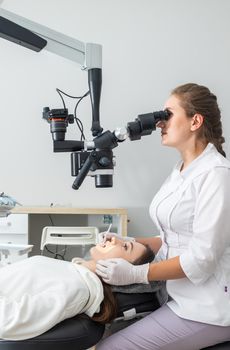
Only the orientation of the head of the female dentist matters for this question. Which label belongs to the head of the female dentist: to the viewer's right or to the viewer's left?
to the viewer's left

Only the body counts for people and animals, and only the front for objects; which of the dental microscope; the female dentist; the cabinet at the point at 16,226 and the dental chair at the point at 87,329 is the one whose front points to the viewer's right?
the dental microscope

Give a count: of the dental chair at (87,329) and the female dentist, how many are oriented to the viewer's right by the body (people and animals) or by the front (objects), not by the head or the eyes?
0

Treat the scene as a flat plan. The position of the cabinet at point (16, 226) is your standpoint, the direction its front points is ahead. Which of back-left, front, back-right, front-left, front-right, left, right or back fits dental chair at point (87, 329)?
front

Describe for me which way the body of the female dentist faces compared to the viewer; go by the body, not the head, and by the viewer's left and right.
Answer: facing to the left of the viewer

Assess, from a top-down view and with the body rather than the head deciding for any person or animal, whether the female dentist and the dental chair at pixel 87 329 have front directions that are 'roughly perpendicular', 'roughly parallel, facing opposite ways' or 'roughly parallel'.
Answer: roughly parallel

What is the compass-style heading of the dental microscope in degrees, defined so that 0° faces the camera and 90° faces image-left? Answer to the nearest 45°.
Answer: approximately 270°

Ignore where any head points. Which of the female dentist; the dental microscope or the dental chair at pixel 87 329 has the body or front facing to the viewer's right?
the dental microscope

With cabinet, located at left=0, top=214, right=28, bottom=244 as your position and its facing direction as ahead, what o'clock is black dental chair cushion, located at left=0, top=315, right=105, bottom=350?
The black dental chair cushion is roughly at 12 o'clock from the cabinet.

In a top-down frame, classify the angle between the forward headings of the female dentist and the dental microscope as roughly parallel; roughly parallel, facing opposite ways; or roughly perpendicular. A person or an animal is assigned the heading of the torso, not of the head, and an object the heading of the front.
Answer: roughly parallel, facing opposite ways

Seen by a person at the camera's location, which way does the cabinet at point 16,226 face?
facing the viewer

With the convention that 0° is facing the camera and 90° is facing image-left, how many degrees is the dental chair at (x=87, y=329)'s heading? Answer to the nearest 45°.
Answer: approximately 90°
